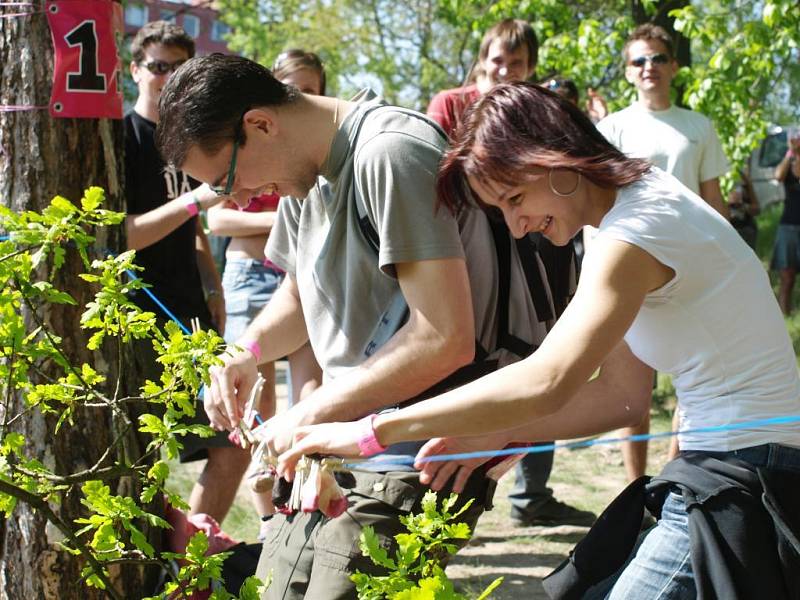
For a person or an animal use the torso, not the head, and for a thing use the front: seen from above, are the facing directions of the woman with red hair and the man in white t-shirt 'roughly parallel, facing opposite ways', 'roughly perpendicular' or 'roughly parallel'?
roughly perpendicular

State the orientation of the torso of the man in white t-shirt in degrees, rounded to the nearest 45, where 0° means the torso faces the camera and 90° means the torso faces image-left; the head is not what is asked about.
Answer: approximately 0°

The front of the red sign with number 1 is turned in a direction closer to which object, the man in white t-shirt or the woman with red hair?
the woman with red hair

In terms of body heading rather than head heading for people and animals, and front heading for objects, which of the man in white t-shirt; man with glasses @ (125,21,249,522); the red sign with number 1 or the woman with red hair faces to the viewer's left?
the woman with red hair

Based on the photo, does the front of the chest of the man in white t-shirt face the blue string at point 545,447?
yes

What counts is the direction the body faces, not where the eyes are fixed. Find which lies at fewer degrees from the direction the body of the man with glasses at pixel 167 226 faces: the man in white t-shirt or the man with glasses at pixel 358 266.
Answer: the man with glasses

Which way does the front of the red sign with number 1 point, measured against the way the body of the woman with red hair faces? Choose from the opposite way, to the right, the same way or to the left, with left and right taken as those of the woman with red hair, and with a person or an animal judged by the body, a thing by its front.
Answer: to the left

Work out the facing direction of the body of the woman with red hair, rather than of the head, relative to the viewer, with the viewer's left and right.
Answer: facing to the left of the viewer

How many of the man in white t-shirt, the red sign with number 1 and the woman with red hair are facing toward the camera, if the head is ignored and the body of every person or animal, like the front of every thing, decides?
2

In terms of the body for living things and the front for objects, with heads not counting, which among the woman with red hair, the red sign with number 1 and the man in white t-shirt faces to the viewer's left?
the woman with red hair

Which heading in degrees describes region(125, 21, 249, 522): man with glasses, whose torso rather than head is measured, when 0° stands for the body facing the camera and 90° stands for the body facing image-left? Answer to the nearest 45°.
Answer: approximately 315°
